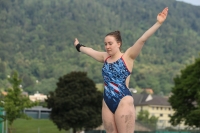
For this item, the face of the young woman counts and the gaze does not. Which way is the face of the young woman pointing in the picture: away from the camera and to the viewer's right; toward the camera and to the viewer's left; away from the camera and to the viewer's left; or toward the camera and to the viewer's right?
toward the camera and to the viewer's left

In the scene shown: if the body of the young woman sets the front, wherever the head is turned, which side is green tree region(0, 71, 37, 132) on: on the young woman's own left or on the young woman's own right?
on the young woman's own right

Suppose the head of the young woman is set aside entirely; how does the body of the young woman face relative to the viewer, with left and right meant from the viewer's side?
facing the viewer and to the left of the viewer
